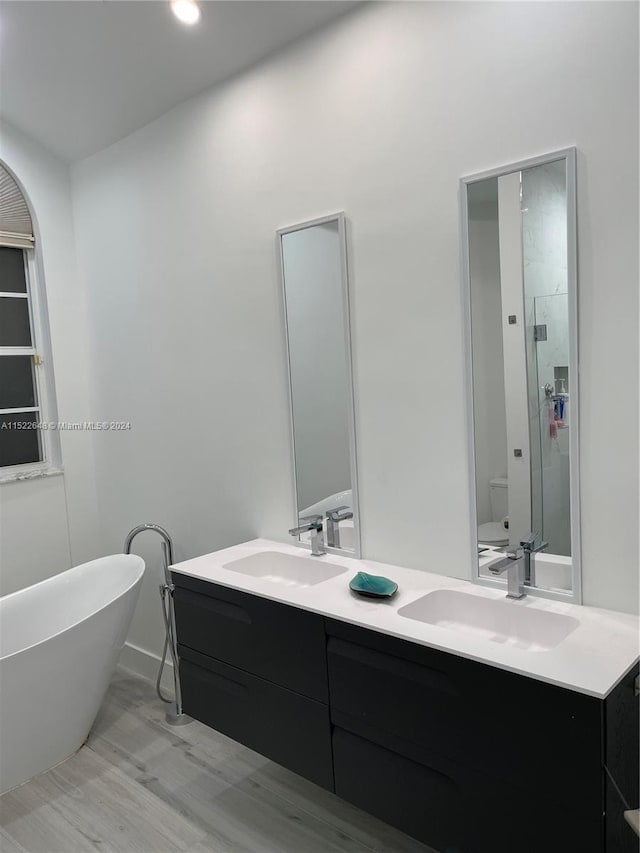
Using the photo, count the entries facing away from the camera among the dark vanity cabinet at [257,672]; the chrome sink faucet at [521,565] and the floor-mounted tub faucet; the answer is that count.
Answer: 0

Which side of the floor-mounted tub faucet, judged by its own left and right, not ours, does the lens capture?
left

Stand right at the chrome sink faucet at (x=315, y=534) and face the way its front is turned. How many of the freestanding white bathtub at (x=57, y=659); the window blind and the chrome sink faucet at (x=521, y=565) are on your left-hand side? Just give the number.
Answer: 1

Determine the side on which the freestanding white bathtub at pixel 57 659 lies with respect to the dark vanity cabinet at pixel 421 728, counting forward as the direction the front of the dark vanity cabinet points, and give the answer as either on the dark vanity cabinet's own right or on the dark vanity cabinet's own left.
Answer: on the dark vanity cabinet's own right

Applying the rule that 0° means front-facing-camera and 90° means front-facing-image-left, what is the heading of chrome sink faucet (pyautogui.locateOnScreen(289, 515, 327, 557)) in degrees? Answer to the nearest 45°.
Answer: approximately 45°

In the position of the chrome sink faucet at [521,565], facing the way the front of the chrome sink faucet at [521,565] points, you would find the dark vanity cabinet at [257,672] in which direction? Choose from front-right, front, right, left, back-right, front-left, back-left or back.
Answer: front-right

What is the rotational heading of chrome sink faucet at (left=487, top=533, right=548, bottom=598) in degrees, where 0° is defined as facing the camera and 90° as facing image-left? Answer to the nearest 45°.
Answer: approximately 45°

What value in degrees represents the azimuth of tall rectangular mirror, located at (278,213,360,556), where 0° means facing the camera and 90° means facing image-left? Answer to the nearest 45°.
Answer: approximately 45°

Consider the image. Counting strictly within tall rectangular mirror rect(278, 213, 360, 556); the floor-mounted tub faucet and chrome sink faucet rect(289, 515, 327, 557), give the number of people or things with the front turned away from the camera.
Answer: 0

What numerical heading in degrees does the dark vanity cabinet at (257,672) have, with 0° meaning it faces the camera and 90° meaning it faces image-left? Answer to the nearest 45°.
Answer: approximately 45°
